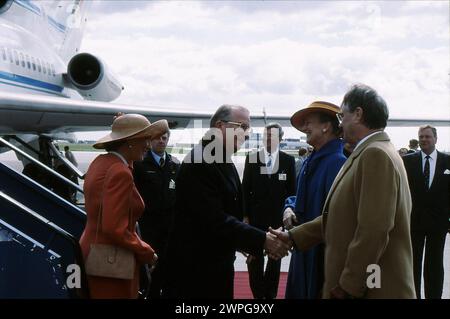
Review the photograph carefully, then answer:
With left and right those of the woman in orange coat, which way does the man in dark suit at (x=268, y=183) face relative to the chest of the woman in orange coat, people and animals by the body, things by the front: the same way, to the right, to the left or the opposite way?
to the right

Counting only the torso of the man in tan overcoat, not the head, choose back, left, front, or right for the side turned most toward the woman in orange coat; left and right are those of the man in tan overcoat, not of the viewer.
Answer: front

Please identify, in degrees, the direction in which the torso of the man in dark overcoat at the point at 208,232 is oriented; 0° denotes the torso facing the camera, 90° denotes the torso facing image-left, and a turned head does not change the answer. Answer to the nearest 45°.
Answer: approximately 270°

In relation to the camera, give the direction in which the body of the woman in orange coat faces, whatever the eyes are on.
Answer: to the viewer's right

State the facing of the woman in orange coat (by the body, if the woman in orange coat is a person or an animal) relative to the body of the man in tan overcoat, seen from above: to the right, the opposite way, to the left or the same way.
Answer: the opposite way

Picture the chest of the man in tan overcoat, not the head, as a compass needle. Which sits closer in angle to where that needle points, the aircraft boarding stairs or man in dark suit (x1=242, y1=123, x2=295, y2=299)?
the aircraft boarding stairs

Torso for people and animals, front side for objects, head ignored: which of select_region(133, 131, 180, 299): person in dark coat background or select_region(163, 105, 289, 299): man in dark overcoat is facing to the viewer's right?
the man in dark overcoat

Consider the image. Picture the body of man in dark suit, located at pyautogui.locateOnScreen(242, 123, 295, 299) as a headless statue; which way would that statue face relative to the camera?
toward the camera

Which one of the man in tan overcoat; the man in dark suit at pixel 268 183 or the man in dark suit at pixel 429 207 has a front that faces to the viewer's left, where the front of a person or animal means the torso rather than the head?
the man in tan overcoat

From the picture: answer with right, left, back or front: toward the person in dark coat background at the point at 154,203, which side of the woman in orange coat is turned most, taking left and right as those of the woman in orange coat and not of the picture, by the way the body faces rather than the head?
left

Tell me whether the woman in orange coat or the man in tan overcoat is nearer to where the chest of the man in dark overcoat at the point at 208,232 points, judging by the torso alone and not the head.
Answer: the man in tan overcoat

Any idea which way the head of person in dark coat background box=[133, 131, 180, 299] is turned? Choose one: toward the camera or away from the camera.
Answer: toward the camera
